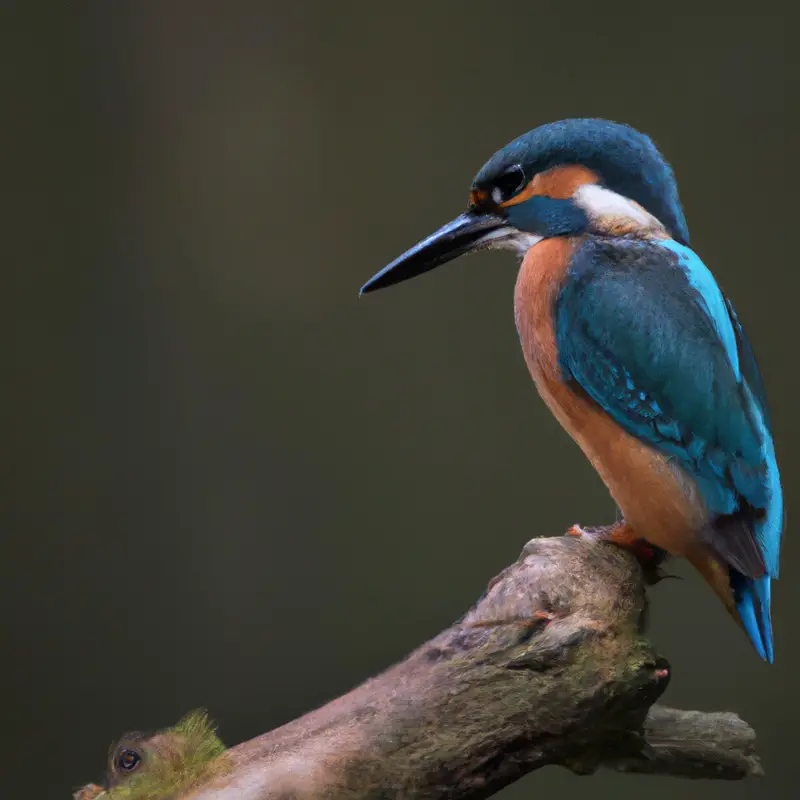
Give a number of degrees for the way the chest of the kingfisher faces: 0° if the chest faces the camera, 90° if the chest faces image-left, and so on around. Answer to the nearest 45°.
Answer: approximately 90°
